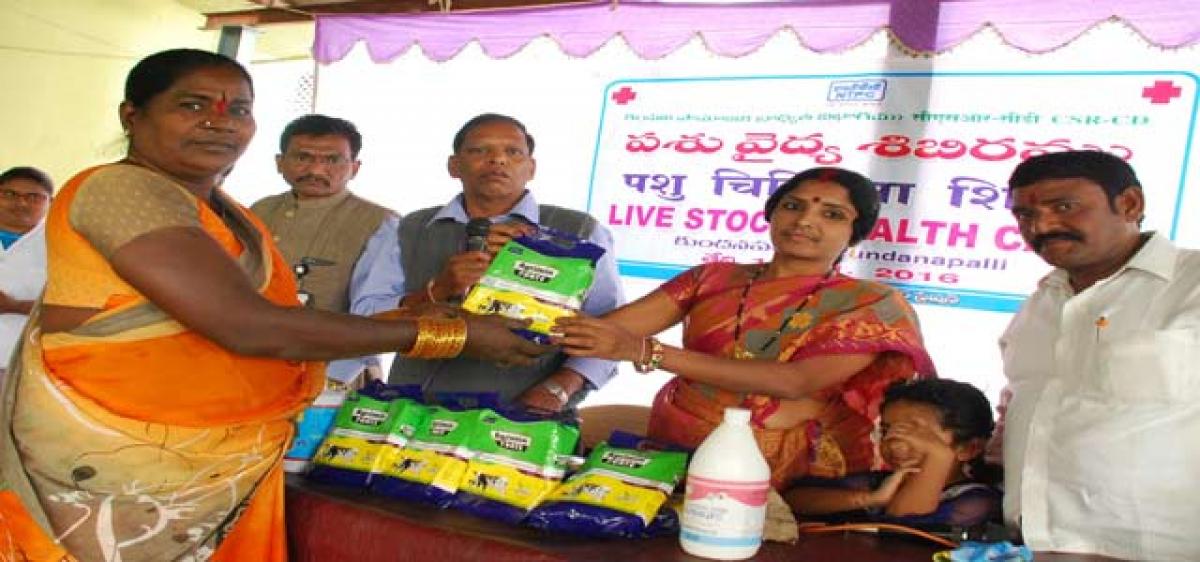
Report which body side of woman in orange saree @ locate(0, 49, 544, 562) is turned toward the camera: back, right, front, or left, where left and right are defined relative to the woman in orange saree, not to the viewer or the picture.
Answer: right

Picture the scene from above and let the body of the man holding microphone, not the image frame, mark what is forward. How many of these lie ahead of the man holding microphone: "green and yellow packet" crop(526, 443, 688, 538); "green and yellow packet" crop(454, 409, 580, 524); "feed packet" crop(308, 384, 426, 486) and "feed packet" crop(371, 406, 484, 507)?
4

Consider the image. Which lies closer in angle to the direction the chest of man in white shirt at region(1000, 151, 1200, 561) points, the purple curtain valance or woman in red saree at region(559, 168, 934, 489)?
the woman in red saree

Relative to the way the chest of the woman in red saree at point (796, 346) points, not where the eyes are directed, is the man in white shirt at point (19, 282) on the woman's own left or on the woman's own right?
on the woman's own right

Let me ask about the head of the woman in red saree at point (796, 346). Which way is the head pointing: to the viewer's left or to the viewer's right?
to the viewer's left

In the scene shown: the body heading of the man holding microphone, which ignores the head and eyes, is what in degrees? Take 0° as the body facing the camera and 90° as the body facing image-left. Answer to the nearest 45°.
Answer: approximately 0°

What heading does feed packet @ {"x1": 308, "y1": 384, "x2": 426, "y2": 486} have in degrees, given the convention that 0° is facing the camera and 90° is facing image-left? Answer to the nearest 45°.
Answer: approximately 0°

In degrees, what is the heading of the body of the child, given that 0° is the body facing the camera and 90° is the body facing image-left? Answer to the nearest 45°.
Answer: approximately 45°

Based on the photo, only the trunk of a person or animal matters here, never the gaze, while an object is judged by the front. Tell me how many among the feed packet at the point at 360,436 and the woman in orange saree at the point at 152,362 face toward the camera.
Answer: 1
